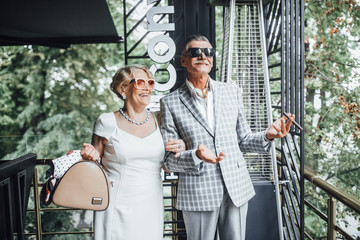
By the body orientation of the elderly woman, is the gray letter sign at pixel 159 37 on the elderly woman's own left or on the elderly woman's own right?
on the elderly woman's own left

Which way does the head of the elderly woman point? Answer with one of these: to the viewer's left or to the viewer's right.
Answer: to the viewer's right

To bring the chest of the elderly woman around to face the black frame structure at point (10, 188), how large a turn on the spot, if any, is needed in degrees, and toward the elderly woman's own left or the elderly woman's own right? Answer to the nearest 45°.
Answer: approximately 135° to the elderly woman's own right

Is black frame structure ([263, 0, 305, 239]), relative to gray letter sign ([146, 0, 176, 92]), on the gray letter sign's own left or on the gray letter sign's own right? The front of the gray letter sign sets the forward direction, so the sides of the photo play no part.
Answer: on the gray letter sign's own left

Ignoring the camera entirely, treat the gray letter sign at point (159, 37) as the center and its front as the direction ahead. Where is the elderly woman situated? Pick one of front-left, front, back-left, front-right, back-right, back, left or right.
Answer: front

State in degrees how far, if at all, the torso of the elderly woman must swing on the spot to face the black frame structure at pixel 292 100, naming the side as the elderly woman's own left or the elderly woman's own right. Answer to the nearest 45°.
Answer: approximately 45° to the elderly woman's own left

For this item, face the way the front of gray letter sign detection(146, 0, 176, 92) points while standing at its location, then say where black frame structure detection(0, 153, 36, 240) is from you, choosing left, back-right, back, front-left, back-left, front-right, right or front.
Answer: front-right

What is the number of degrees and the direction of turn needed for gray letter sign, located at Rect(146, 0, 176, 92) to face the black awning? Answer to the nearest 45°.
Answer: approximately 135° to its right

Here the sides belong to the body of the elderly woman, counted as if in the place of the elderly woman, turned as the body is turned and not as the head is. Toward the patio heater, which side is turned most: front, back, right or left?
left

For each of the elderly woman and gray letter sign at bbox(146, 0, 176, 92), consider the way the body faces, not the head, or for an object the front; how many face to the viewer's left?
0

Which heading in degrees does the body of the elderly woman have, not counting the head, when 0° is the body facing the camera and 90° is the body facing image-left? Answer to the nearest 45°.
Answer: approximately 315°

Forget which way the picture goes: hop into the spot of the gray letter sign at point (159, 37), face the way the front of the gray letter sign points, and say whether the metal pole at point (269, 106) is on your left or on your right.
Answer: on your left

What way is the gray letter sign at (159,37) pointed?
toward the camera
